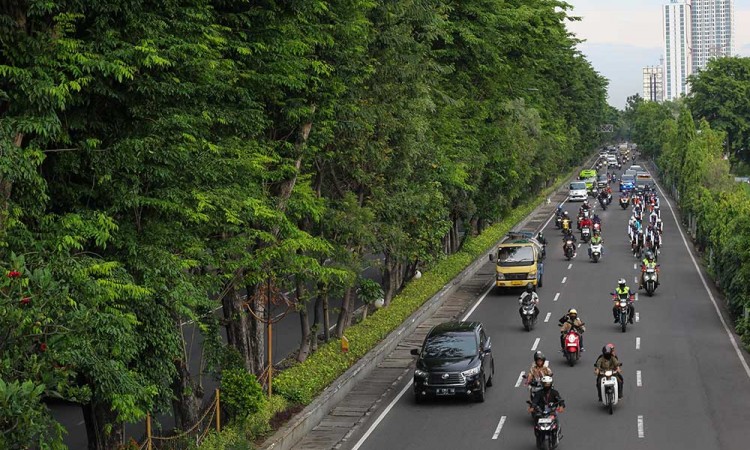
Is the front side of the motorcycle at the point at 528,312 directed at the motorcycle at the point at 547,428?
yes

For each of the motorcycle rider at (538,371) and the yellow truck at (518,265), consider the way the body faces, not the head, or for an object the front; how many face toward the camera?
2

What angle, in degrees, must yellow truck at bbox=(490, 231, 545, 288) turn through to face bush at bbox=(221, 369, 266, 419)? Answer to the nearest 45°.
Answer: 0° — it already faces it

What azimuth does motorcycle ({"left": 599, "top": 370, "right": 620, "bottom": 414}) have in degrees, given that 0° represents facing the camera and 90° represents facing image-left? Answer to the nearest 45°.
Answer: approximately 0°

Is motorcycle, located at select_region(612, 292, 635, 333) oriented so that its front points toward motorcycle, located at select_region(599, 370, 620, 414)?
yes

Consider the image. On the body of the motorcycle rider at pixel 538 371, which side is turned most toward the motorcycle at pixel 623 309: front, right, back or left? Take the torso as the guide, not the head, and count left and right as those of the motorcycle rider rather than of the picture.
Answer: back

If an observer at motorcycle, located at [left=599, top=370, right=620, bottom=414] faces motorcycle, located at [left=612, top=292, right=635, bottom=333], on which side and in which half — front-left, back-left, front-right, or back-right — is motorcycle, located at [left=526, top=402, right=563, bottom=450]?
back-left

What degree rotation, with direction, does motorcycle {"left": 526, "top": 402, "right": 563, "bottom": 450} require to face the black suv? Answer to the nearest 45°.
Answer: approximately 135° to its right

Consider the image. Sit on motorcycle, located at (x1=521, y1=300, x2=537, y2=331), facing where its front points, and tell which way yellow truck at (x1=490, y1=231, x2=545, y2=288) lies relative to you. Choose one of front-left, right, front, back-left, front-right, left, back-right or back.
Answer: back

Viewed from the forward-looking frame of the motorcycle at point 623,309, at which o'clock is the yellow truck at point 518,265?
The yellow truck is roughly at 5 o'clock from the motorcycle.

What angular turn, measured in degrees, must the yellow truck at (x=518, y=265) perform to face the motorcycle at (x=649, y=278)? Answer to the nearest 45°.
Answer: approximately 90° to its left

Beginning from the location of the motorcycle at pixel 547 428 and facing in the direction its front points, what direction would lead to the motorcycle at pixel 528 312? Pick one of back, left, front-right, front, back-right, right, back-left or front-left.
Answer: back
